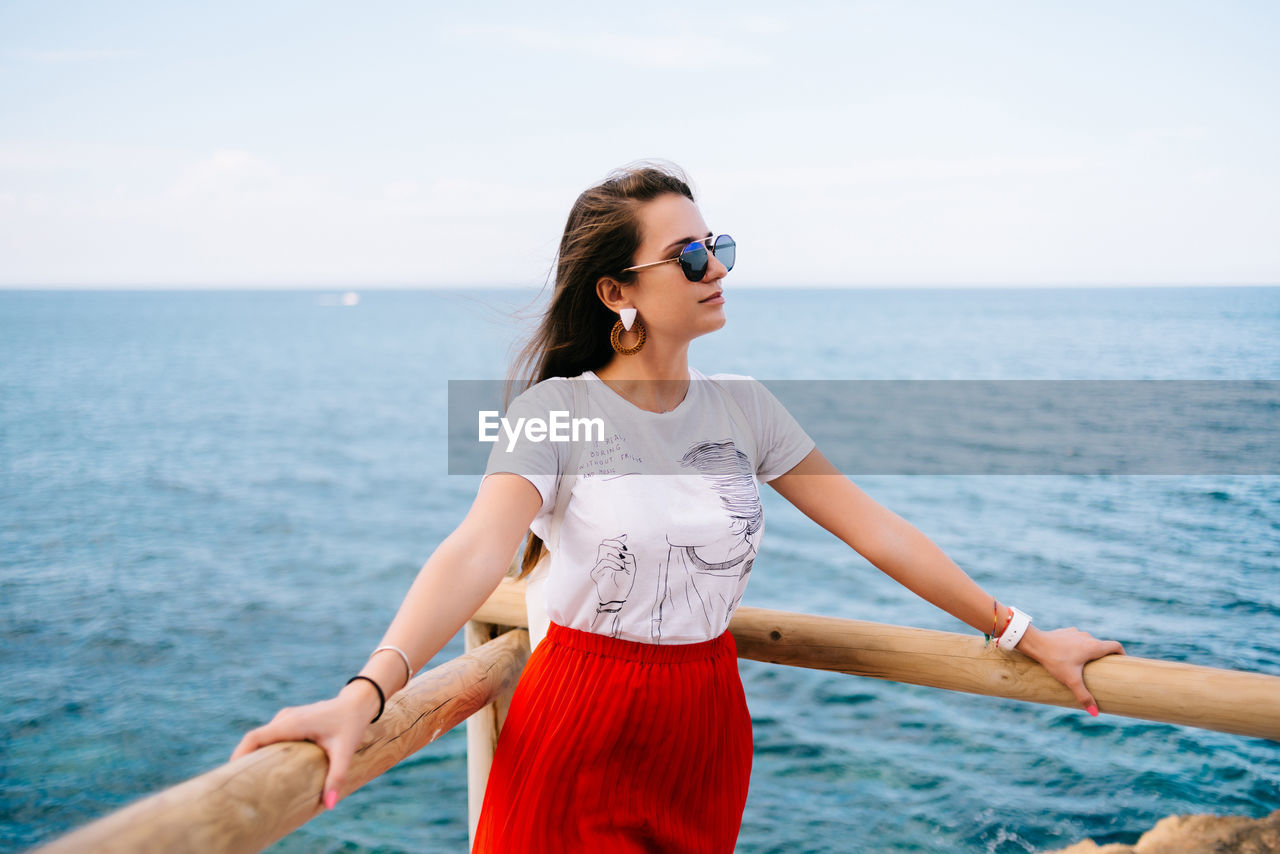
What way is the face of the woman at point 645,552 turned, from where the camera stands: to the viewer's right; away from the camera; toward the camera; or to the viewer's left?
to the viewer's right

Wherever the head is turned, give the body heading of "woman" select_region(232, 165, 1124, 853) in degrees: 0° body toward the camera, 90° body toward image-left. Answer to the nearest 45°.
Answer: approximately 315°

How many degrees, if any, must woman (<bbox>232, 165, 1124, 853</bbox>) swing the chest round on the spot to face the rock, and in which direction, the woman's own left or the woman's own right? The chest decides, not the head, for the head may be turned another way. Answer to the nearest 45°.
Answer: approximately 90° to the woman's own left
